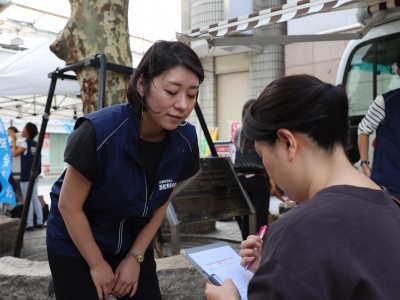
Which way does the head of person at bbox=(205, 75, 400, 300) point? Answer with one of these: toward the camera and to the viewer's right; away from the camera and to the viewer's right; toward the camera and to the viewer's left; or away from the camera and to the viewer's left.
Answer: away from the camera and to the viewer's left

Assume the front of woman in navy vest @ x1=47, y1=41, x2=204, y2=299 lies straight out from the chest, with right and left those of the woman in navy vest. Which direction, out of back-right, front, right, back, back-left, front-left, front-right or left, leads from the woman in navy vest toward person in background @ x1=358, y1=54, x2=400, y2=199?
left

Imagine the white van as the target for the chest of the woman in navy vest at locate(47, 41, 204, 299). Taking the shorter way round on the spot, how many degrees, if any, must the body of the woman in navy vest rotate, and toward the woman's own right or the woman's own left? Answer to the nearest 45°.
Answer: approximately 90° to the woman's own left

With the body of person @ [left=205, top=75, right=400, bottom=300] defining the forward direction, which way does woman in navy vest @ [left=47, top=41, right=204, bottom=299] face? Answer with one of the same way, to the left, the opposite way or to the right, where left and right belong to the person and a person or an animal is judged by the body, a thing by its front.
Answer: the opposite way

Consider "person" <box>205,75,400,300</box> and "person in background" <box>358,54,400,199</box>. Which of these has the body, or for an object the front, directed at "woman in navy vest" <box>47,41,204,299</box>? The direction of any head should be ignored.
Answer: the person

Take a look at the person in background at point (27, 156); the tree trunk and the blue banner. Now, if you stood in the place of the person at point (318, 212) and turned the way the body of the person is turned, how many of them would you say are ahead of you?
3

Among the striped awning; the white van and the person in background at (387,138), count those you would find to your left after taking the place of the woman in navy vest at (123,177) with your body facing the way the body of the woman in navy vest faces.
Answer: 3

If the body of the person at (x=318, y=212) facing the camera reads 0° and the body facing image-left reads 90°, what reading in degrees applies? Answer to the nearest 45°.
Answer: approximately 135°

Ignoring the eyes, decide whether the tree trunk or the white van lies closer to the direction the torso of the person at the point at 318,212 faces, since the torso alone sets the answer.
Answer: the tree trunk

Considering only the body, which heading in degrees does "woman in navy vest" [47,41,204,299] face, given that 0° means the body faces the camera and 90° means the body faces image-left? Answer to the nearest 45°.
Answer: approximately 315°
